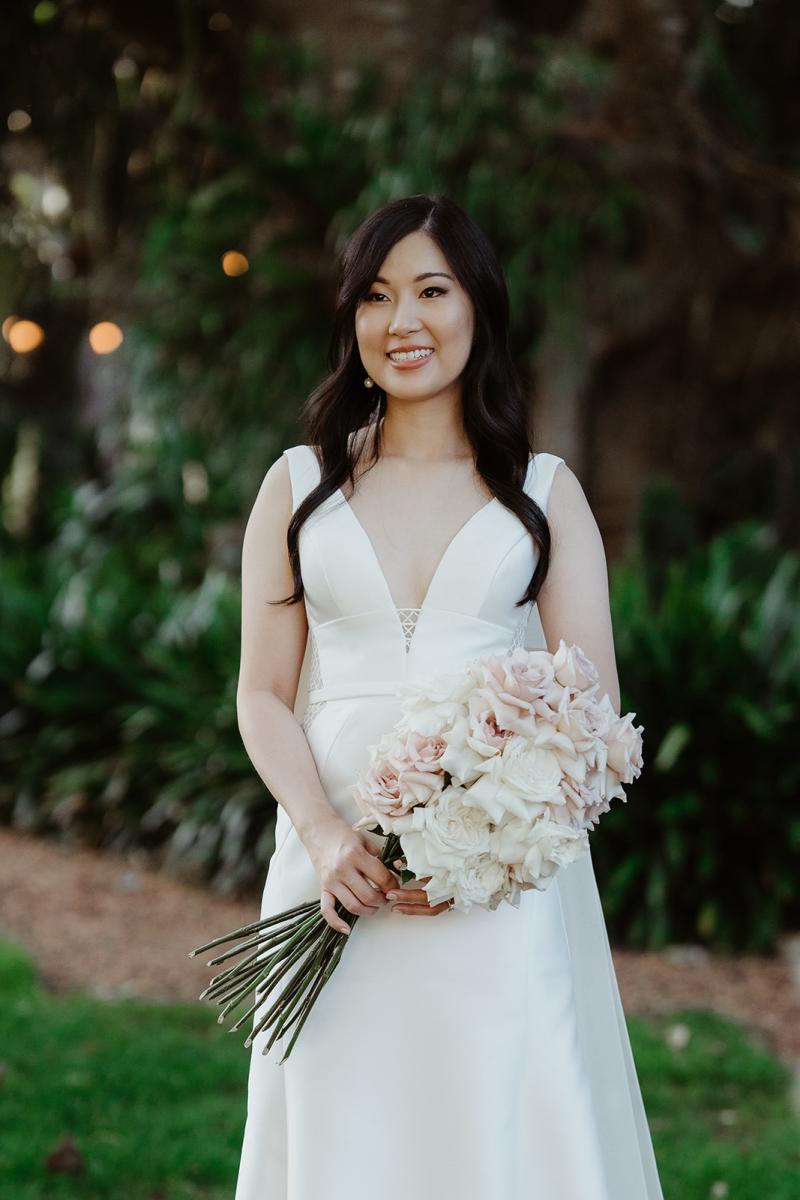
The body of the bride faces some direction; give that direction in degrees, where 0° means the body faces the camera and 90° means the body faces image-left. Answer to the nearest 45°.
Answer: approximately 0°
